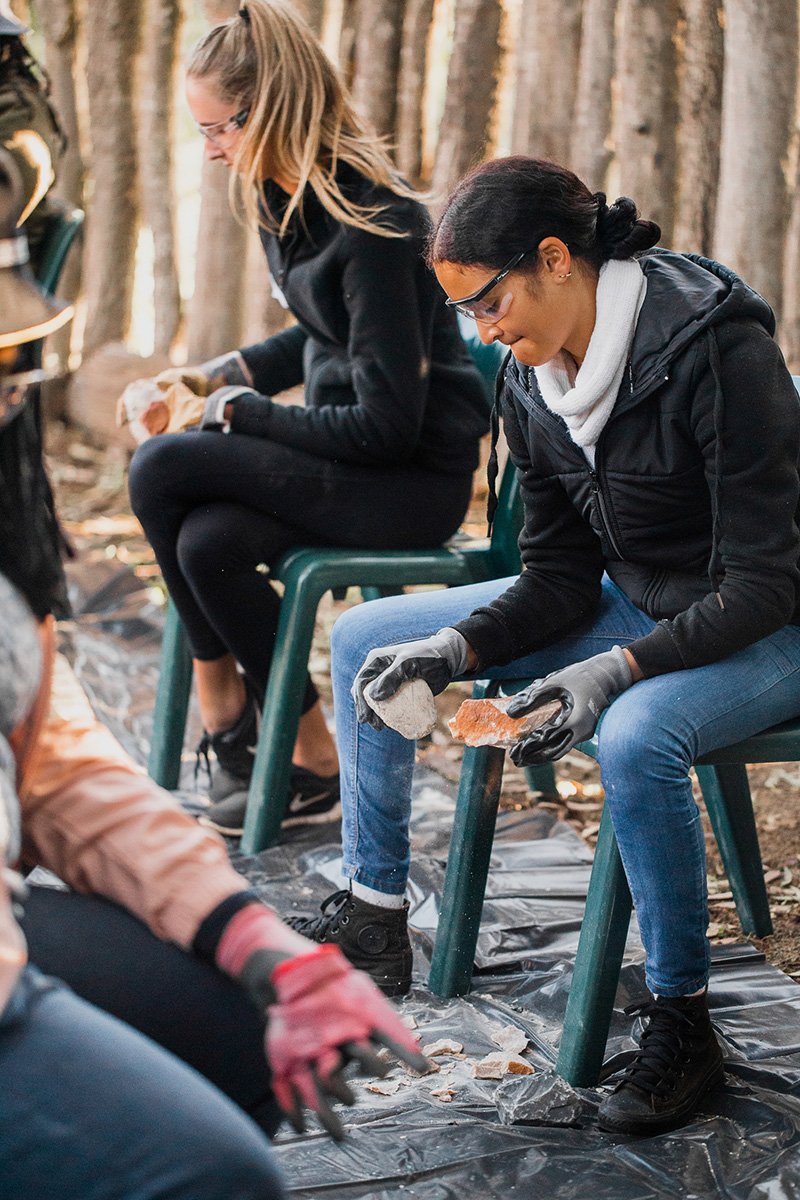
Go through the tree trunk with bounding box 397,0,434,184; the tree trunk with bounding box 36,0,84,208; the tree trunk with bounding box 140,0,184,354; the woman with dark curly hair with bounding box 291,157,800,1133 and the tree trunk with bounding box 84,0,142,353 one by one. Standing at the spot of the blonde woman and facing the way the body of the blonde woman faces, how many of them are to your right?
4

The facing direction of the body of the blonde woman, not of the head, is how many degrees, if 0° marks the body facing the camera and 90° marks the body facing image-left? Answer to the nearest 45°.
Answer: approximately 90°

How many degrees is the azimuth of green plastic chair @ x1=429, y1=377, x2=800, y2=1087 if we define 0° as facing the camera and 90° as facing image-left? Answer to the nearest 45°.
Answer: approximately 45°

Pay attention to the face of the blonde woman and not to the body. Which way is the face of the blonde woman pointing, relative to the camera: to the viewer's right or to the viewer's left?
to the viewer's left

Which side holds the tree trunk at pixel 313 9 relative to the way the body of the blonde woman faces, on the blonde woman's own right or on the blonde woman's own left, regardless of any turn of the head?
on the blonde woman's own right

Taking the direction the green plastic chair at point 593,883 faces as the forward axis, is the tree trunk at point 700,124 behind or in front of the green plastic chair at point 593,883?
behind

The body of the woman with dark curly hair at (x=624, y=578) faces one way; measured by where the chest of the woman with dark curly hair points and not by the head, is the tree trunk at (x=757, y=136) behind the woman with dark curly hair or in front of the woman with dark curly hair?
behind

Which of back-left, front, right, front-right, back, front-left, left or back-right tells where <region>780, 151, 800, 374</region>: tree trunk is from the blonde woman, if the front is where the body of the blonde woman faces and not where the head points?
back-right

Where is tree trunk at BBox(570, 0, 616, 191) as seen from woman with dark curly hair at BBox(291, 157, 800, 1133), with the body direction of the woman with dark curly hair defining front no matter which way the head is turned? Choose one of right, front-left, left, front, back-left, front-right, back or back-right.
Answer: back-right
